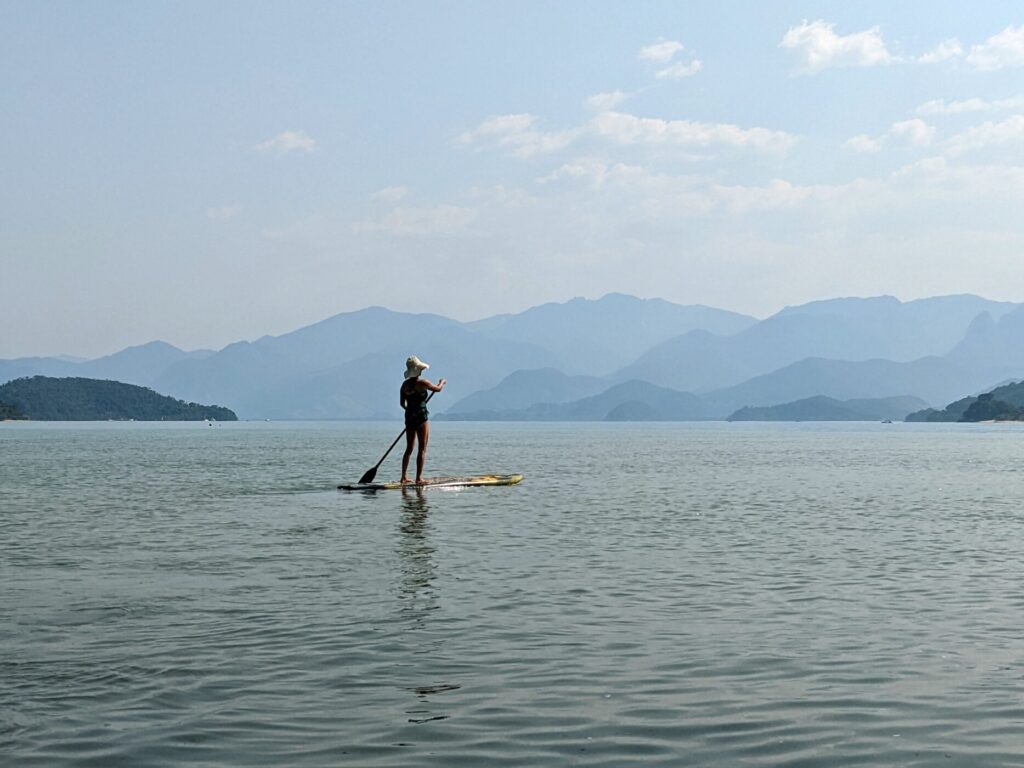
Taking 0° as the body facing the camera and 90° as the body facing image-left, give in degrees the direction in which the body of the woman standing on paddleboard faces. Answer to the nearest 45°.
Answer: approximately 225°
